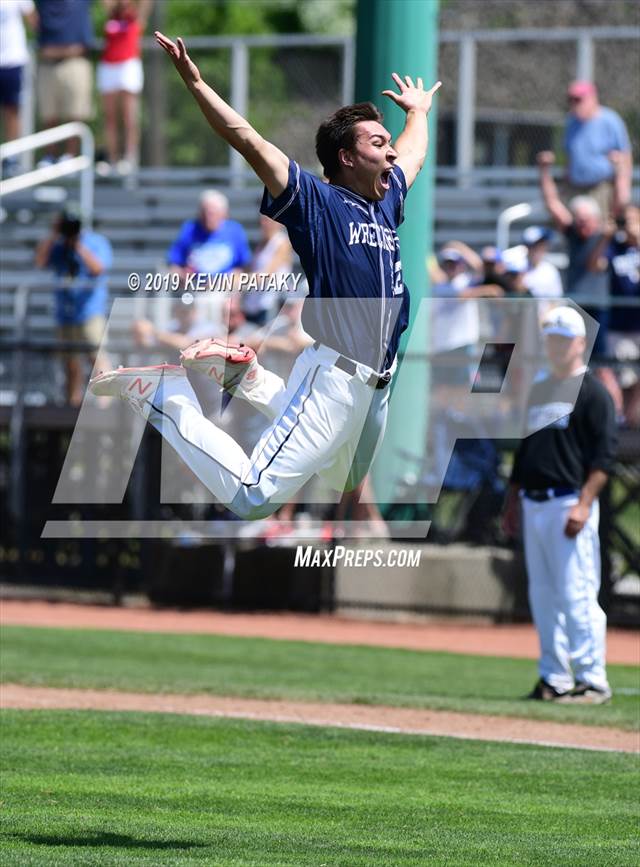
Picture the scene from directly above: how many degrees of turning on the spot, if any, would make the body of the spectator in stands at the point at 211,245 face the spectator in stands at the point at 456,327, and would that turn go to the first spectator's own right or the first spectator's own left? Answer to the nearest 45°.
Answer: approximately 90° to the first spectator's own left

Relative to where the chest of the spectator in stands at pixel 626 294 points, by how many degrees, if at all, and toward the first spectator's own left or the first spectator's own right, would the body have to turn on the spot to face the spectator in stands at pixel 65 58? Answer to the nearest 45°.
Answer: approximately 90° to the first spectator's own right

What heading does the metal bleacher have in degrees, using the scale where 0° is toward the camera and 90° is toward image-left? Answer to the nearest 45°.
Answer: approximately 0°

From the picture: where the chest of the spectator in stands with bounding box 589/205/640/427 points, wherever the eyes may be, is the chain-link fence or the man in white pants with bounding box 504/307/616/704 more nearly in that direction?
the man in white pants

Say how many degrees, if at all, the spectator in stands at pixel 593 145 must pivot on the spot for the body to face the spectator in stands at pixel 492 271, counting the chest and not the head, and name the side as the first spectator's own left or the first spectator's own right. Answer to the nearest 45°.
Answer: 0° — they already face them

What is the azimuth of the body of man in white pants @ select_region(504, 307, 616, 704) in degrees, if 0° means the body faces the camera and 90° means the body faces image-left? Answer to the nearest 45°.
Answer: approximately 45°
